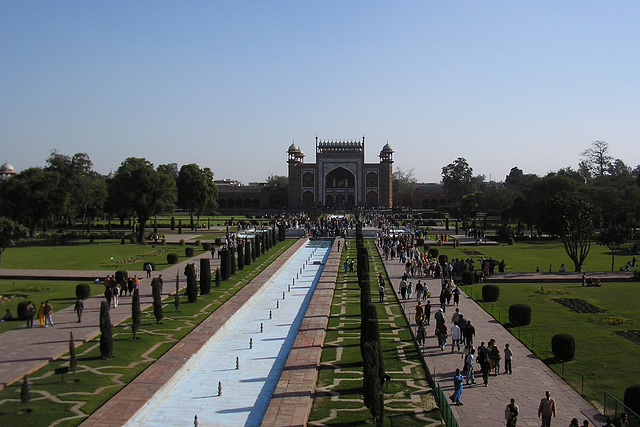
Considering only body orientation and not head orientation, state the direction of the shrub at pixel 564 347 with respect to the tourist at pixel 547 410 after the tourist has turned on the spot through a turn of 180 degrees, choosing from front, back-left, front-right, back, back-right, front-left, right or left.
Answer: front

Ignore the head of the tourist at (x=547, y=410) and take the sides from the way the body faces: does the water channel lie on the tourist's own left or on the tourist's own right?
on the tourist's own right

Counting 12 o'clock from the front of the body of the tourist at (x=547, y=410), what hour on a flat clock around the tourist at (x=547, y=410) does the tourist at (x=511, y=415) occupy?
the tourist at (x=511, y=415) is roughly at 2 o'clock from the tourist at (x=547, y=410).

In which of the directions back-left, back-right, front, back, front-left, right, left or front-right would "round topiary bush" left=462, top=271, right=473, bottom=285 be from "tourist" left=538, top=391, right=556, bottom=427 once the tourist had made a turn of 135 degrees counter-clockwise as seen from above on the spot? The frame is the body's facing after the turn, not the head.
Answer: front-left

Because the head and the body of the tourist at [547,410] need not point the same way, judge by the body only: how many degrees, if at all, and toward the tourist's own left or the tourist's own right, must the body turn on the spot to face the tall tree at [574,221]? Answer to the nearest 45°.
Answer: approximately 180°

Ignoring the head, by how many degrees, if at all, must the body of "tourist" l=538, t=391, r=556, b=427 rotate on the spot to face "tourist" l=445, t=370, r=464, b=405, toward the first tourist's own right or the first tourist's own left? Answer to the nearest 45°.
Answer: approximately 135° to the first tourist's own right

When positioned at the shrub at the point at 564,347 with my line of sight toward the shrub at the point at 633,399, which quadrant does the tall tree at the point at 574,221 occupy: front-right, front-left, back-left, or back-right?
back-left

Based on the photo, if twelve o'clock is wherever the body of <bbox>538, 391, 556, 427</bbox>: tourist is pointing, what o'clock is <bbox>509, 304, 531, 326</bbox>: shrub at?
The shrub is roughly at 6 o'clock from the tourist.

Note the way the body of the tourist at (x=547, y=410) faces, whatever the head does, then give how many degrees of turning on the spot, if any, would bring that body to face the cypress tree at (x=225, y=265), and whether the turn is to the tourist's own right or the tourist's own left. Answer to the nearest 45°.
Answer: approximately 135° to the tourist's own right

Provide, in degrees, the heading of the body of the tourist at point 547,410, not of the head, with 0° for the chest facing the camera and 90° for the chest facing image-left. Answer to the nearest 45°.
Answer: approximately 0°

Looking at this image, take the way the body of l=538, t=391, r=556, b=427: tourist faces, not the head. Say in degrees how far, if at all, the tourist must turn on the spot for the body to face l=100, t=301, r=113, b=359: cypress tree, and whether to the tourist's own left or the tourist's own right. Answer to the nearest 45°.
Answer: approximately 90° to the tourist's own right

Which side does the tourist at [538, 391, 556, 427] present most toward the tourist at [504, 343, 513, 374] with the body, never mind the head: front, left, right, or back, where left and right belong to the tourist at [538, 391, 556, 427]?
back

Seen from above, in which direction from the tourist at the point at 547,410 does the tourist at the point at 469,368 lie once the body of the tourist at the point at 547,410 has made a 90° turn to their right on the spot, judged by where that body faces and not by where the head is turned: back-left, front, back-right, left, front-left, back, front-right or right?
front-right
